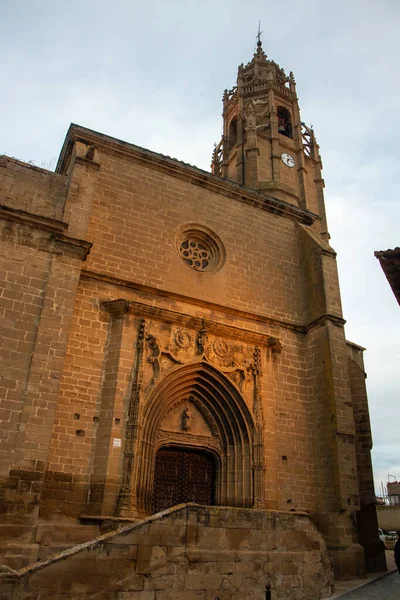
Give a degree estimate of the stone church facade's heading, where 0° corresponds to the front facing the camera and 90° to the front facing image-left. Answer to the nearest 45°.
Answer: approximately 315°
